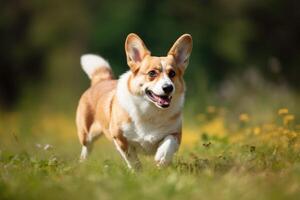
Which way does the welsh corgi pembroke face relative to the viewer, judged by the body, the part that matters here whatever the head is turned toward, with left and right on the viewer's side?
facing the viewer and to the right of the viewer
